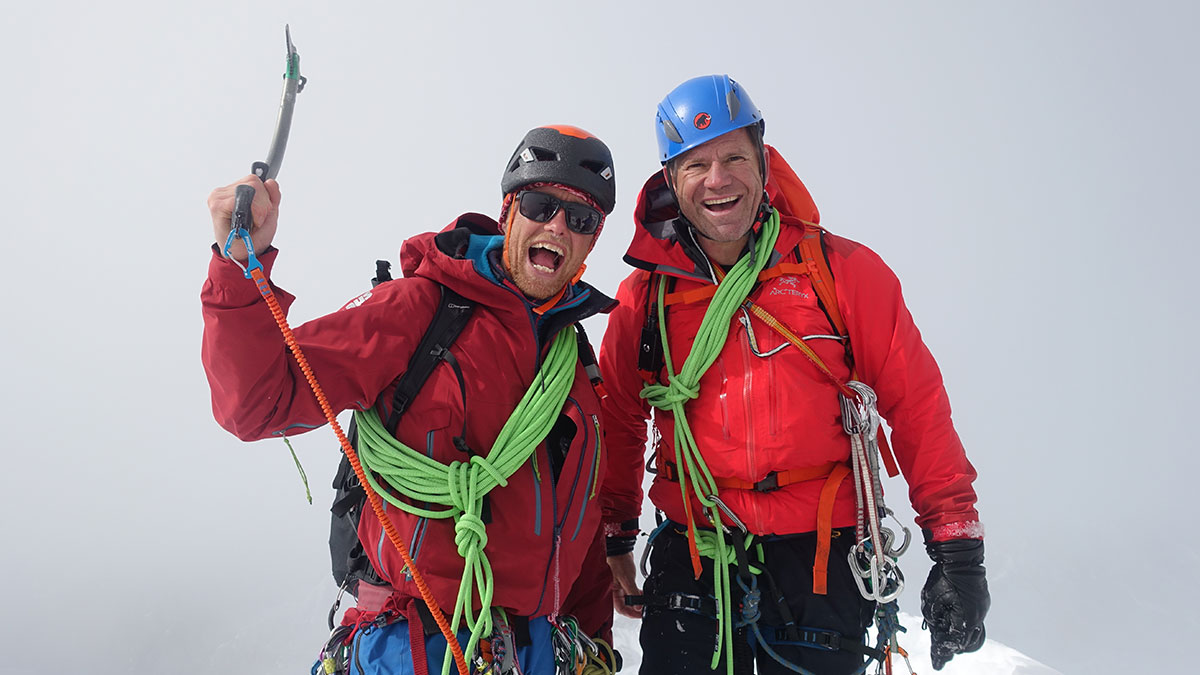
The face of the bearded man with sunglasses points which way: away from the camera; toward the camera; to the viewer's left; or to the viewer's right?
toward the camera

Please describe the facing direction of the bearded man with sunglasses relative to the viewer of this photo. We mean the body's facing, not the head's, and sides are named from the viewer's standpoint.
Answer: facing the viewer and to the right of the viewer

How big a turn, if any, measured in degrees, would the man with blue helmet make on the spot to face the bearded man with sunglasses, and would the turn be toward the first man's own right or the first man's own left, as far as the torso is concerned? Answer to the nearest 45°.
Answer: approximately 45° to the first man's own right

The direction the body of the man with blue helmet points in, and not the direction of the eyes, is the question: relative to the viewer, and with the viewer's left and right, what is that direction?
facing the viewer

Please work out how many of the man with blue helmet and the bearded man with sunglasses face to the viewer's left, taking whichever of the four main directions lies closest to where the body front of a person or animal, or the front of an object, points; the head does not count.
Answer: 0

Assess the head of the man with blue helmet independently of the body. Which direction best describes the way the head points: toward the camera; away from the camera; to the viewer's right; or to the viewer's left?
toward the camera

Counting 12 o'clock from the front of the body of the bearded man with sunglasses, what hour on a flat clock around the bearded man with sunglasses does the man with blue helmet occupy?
The man with blue helmet is roughly at 10 o'clock from the bearded man with sunglasses.
